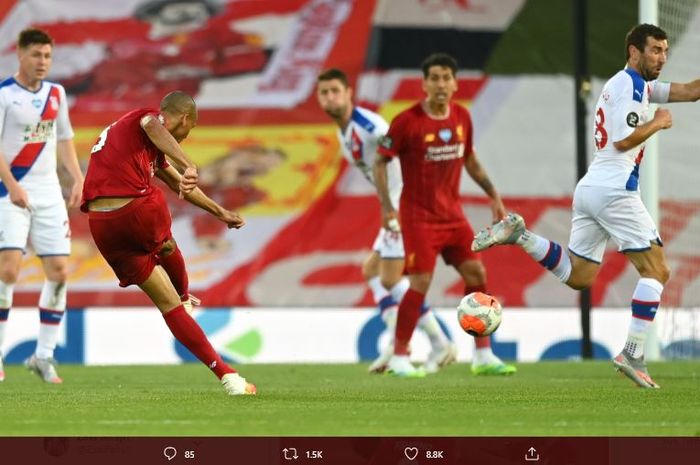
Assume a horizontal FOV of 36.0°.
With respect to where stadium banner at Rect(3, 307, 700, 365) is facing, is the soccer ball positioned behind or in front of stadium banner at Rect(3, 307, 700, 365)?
in front

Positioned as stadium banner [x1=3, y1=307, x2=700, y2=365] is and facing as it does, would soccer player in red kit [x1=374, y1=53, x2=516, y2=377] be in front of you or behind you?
in front

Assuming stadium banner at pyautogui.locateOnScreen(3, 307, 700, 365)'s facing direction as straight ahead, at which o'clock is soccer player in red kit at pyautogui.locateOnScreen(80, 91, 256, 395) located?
The soccer player in red kit is roughly at 12 o'clock from the stadium banner.

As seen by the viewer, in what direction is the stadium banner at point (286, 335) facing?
toward the camera
